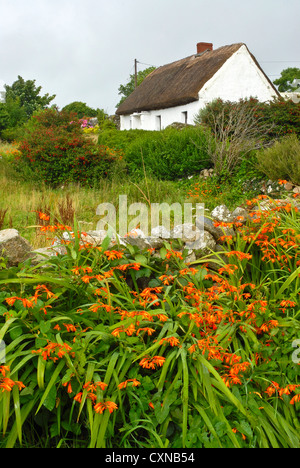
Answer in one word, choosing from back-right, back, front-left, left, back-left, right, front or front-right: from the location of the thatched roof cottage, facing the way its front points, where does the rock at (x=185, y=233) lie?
front-left

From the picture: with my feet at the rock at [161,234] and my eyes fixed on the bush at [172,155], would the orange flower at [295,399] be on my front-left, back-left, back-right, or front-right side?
back-right

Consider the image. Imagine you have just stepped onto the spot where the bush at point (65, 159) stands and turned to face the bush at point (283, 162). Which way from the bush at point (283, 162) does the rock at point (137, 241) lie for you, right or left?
right

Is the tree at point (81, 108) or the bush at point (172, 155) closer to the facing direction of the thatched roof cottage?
the bush

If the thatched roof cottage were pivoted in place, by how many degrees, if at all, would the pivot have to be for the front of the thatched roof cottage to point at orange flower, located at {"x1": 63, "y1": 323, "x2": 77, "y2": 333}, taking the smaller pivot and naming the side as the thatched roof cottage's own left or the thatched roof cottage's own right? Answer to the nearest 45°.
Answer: approximately 45° to the thatched roof cottage's own left

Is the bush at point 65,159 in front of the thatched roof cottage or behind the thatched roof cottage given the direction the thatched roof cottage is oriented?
in front

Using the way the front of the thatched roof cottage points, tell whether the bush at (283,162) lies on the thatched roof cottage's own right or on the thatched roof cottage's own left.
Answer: on the thatched roof cottage's own left

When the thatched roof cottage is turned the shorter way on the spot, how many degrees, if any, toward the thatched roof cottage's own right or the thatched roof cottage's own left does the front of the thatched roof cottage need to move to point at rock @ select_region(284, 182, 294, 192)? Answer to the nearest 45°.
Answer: approximately 45° to the thatched roof cottage's own left

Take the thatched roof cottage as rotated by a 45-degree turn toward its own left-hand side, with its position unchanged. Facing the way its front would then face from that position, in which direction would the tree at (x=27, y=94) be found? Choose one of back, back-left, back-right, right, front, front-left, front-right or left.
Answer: back-right

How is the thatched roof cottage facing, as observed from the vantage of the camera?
facing the viewer and to the left of the viewer

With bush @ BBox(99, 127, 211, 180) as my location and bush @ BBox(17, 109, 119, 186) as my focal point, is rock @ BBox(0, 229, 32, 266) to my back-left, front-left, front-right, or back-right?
front-left

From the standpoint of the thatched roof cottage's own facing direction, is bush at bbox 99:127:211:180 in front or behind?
in front
